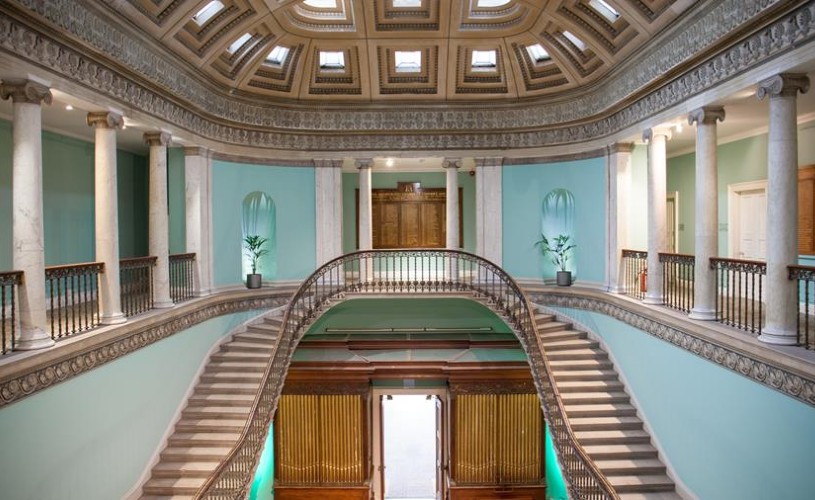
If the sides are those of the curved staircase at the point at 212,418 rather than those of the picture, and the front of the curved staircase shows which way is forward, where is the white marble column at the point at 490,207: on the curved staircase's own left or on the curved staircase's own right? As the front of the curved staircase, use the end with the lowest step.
on the curved staircase's own left

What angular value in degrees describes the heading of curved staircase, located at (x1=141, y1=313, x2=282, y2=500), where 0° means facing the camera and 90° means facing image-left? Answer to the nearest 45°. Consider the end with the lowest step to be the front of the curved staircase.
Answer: approximately 0°

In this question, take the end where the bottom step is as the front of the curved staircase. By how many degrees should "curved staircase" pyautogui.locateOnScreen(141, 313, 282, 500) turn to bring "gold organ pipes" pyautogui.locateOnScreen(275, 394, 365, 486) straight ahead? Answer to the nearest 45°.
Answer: approximately 135° to its left

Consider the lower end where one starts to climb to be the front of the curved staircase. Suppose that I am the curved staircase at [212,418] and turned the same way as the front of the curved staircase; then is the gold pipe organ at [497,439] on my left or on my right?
on my left
